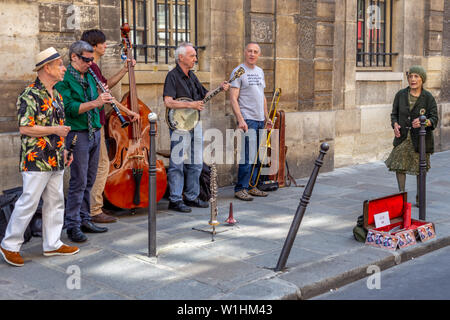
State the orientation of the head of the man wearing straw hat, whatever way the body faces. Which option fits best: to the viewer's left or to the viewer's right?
to the viewer's right

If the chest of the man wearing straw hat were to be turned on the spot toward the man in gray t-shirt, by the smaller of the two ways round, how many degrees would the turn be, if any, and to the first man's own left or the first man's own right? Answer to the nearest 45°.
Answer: approximately 45° to the first man's own left

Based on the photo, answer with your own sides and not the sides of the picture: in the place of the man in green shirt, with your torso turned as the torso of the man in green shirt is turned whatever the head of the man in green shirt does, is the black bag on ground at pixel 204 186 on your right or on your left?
on your left

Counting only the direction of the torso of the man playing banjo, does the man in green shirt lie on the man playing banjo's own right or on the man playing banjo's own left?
on the man playing banjo's own right

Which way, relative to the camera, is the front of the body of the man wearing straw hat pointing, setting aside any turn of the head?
to the viewer's right

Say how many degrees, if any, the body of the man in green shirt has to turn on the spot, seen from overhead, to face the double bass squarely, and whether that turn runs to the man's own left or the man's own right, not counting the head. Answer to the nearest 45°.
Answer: approximately 90° to the man's own left

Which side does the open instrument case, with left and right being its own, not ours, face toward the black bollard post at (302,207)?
right

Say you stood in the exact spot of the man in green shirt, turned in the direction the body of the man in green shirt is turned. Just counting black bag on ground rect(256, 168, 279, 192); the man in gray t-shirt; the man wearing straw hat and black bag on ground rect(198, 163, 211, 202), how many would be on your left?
3

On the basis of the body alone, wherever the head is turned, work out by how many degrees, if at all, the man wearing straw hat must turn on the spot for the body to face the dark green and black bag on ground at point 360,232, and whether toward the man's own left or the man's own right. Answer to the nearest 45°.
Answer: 0° — they already face it

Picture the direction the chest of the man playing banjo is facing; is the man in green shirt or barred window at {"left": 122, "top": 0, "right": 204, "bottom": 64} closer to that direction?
the man in green shirt
